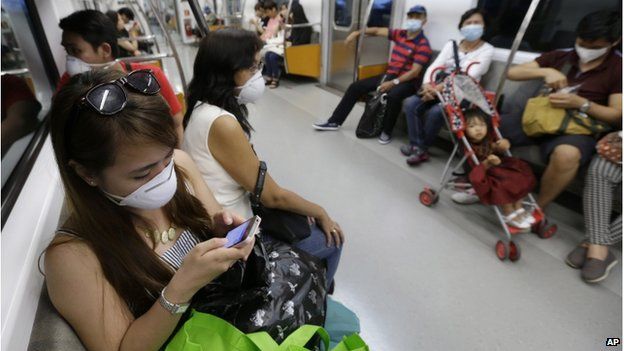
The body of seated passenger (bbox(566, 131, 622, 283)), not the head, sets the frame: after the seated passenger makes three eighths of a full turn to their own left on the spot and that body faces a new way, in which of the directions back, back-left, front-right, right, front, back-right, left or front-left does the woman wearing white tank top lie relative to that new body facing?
back-right

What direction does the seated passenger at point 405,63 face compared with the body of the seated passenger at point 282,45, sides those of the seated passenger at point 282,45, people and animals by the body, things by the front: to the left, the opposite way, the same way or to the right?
the same way

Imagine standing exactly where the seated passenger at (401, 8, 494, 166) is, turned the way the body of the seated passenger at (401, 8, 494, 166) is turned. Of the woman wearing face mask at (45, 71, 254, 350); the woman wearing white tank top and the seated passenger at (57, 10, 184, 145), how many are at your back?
0

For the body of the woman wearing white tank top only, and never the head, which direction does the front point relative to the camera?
to the viewer's right

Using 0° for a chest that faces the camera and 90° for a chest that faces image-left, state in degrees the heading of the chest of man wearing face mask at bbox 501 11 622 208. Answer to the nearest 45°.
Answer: approximately 45°

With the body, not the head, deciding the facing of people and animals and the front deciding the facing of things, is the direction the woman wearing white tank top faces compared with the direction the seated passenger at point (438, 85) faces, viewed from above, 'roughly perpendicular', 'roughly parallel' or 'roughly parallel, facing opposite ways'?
roughly parallel, facing opposite ways

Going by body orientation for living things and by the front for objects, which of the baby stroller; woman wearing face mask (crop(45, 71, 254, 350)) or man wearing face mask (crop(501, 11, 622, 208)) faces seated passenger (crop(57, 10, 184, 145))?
man wearing face mask (crop(501, 11, 622, 208))

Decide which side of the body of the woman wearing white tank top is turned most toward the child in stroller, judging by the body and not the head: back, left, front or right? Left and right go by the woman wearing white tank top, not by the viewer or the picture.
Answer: front

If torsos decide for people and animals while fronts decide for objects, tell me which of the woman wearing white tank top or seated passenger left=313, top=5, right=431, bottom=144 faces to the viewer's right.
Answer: the woman wearing white tank top

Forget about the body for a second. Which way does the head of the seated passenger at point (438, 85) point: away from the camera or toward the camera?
toward the camera

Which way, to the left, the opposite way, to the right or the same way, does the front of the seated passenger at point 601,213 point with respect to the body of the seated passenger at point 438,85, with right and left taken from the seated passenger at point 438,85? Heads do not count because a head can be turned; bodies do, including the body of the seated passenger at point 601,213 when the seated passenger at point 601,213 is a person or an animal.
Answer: the same way

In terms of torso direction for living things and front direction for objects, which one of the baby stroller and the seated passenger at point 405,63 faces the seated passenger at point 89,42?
the seated passenger at point 405,63

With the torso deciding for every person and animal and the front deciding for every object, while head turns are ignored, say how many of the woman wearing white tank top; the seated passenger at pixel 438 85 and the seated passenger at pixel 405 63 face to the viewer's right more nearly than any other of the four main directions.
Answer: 1

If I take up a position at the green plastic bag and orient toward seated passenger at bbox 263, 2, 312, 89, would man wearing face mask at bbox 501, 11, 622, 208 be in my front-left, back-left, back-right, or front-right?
front-right

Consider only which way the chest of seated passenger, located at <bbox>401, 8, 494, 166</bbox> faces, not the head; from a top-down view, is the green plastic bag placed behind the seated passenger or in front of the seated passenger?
in front

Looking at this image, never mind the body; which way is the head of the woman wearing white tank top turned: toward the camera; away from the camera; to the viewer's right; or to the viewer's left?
to the viewer's right

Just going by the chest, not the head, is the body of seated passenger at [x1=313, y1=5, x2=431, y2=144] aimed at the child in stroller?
no
